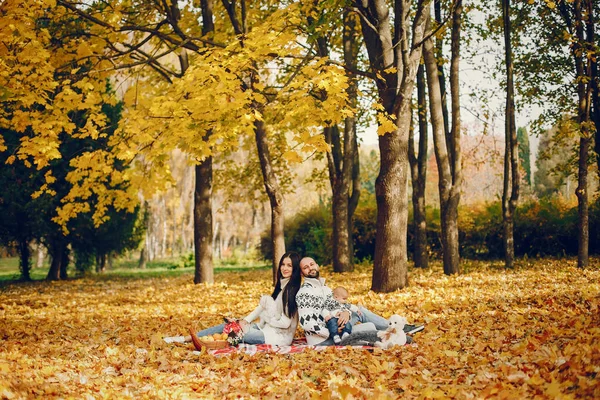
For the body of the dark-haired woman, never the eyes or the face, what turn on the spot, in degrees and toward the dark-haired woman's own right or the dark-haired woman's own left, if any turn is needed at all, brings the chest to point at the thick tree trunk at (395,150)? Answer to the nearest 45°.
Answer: approximately 135° to the dark-haired woman's own right

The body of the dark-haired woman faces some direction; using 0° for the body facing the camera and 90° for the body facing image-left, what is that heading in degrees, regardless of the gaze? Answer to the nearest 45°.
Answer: approximately 90°

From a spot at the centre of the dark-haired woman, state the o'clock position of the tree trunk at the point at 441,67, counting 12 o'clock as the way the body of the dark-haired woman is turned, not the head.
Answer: The tree trunk is roughly at 4 o'clock from the dark-haired woman.

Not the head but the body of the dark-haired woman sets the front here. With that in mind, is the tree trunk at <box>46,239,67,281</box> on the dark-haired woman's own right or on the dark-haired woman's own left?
on the dark-haired woman's own right

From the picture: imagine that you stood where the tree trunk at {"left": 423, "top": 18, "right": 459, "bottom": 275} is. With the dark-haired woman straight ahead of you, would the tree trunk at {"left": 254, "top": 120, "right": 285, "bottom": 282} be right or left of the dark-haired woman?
right

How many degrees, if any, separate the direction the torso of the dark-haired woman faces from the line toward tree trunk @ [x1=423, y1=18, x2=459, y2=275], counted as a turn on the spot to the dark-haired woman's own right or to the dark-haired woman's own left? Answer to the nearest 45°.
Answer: approximately 135° to the dark-haired woman's own right

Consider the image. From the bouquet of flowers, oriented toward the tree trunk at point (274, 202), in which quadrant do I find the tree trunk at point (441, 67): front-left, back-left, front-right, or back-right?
front-right

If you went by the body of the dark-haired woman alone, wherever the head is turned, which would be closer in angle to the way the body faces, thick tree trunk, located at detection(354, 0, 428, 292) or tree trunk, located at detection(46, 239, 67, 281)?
the tree trunk

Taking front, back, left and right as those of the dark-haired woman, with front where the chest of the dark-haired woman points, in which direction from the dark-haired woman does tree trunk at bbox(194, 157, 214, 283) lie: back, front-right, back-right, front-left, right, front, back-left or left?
right

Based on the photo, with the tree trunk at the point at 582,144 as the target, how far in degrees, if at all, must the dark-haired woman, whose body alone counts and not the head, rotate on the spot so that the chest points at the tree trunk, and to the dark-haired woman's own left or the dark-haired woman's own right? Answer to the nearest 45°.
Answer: approximately 135° to the dark-haired woman's own right

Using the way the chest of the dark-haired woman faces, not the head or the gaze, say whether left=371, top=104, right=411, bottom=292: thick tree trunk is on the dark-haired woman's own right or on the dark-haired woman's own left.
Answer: on the dark-haired woman's own right

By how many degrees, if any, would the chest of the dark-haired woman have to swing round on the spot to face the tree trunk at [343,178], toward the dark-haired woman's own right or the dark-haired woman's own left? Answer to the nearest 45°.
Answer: approximately 90° to the dark-haired woman's own right
